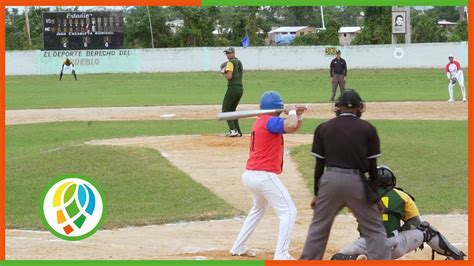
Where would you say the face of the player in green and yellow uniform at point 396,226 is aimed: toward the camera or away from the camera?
away from the camera

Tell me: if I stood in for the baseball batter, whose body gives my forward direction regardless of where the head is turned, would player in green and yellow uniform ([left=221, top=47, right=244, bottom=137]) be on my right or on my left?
on my left

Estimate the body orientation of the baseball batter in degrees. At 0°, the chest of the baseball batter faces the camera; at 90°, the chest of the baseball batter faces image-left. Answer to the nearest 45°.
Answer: approximately 270°
